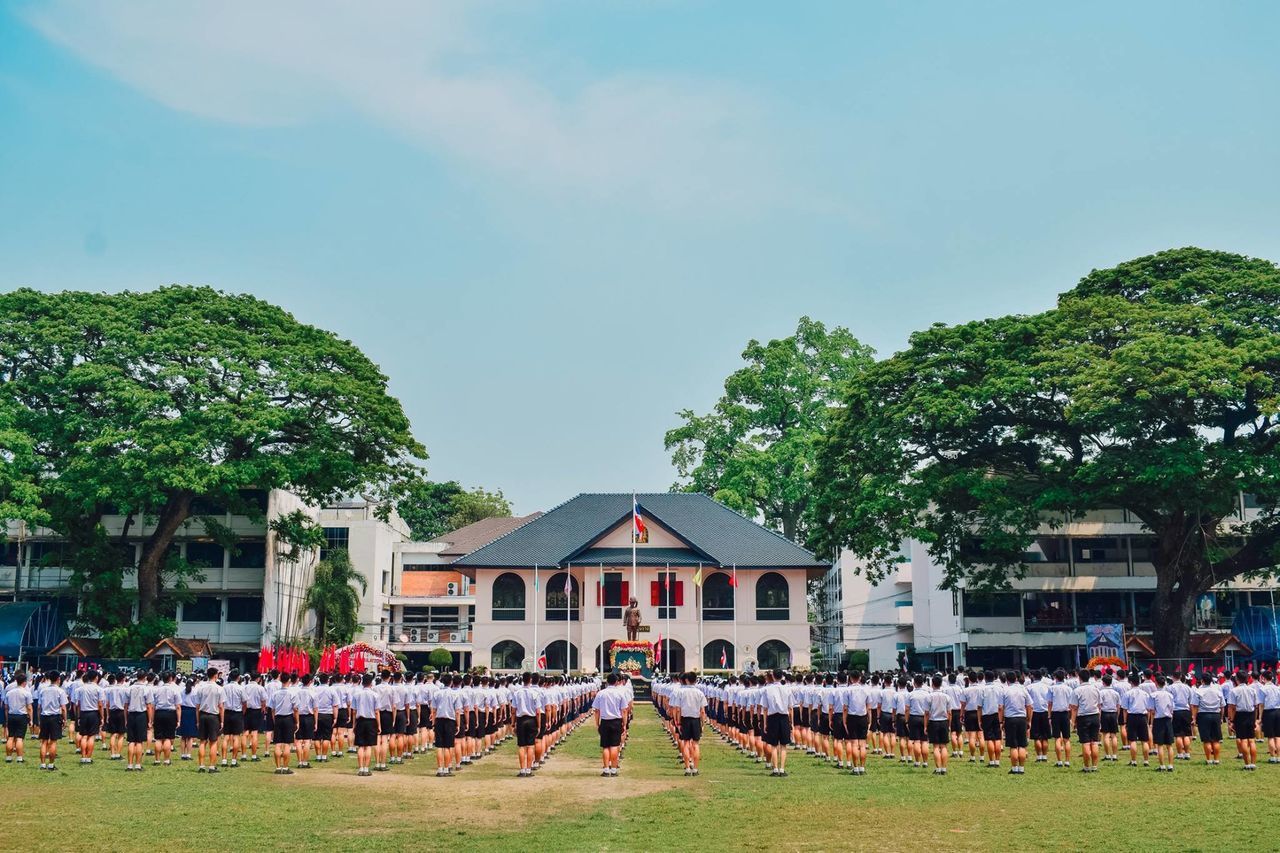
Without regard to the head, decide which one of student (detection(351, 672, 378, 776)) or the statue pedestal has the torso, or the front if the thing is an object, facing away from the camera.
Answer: the student

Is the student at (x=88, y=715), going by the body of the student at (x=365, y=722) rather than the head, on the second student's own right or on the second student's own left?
on the second student's own left

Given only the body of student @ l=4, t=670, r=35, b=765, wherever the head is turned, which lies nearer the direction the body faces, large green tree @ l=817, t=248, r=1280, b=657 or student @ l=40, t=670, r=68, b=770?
the large green tree

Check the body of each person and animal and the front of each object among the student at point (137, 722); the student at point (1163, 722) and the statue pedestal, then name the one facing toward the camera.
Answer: the statue pedestal

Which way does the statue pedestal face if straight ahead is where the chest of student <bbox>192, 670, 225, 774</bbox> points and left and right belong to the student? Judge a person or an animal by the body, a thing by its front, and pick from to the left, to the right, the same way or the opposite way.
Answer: the opposite way

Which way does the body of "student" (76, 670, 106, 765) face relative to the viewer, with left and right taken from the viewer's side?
facing away from the viewer

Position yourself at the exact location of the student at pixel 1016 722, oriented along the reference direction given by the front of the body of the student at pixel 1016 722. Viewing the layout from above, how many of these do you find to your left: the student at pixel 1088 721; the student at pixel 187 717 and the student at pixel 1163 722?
1

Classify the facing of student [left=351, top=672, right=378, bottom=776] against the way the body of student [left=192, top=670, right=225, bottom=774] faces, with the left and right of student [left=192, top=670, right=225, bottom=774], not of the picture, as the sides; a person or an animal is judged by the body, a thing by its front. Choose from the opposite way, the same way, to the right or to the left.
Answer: the same way

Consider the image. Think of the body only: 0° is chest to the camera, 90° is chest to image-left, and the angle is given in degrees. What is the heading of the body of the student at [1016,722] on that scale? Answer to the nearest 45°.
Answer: approximately 180°

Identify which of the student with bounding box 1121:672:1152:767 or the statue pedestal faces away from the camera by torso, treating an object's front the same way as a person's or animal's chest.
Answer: the student

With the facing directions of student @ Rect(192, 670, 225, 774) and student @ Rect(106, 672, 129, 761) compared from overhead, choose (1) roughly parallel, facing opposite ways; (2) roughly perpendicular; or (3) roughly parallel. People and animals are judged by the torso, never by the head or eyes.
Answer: roughly parallel

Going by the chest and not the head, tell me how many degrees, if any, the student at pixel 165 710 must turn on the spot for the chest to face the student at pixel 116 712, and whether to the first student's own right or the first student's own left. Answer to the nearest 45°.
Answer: approximately 45° to the first student's own left

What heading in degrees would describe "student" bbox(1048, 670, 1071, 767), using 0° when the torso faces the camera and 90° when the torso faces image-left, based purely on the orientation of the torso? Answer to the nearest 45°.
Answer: approximately 180°

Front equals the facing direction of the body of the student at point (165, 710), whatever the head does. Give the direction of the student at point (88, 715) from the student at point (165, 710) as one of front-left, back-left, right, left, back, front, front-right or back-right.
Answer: front-left

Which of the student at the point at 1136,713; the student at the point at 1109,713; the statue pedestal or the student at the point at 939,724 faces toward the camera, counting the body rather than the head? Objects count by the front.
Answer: the statue pedestal

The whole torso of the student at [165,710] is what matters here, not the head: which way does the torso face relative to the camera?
away from the camera

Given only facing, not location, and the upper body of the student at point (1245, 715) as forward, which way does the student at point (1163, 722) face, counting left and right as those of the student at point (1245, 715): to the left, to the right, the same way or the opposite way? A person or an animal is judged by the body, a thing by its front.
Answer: the same way

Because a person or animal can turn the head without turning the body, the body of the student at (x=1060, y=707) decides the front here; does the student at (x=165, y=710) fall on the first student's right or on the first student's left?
on the first student's left

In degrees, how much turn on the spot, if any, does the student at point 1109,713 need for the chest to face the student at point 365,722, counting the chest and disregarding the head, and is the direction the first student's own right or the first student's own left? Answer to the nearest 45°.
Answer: approximately 135° to the first student's own left

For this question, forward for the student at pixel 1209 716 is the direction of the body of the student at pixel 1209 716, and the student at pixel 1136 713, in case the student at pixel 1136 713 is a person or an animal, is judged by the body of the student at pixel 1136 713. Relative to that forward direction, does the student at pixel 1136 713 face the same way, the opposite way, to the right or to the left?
the same way
